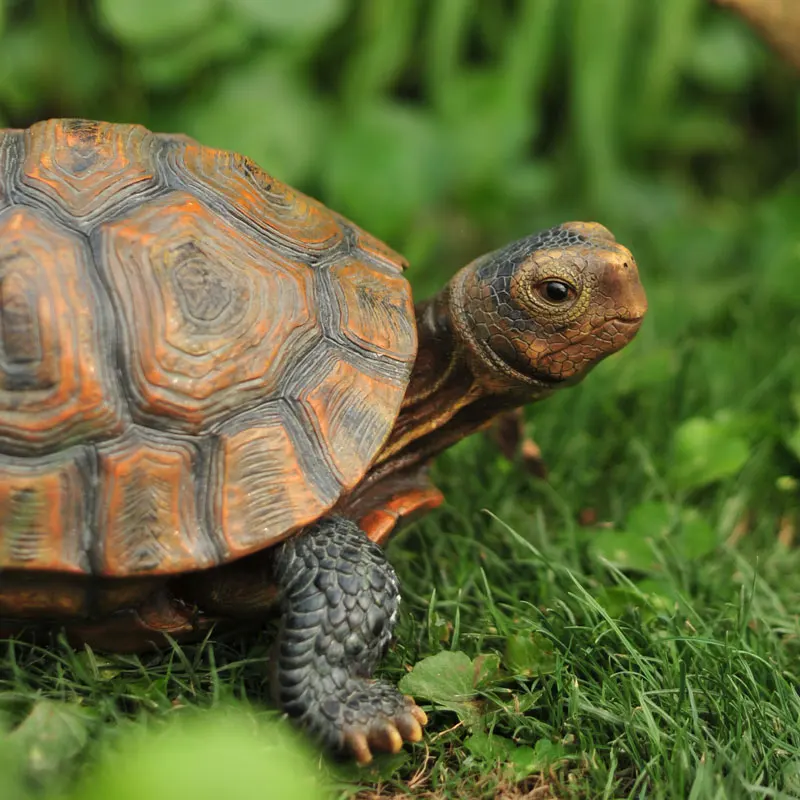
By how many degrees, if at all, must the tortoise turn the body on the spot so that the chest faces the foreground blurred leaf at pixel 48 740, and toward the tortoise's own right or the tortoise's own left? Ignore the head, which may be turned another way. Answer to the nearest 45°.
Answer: approximately 90° to the tortoise's own right

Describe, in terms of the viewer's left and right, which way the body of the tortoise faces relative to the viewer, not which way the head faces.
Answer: facing to the right of the viewer

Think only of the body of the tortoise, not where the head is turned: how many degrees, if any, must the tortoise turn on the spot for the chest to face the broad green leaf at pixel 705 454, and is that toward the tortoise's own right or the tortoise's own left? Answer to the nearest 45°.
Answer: approximately 45° to the tortoise's own left

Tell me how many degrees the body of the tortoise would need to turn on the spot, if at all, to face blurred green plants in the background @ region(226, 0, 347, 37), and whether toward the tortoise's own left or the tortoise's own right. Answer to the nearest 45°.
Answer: approximately 90° to the tortoise's own left
